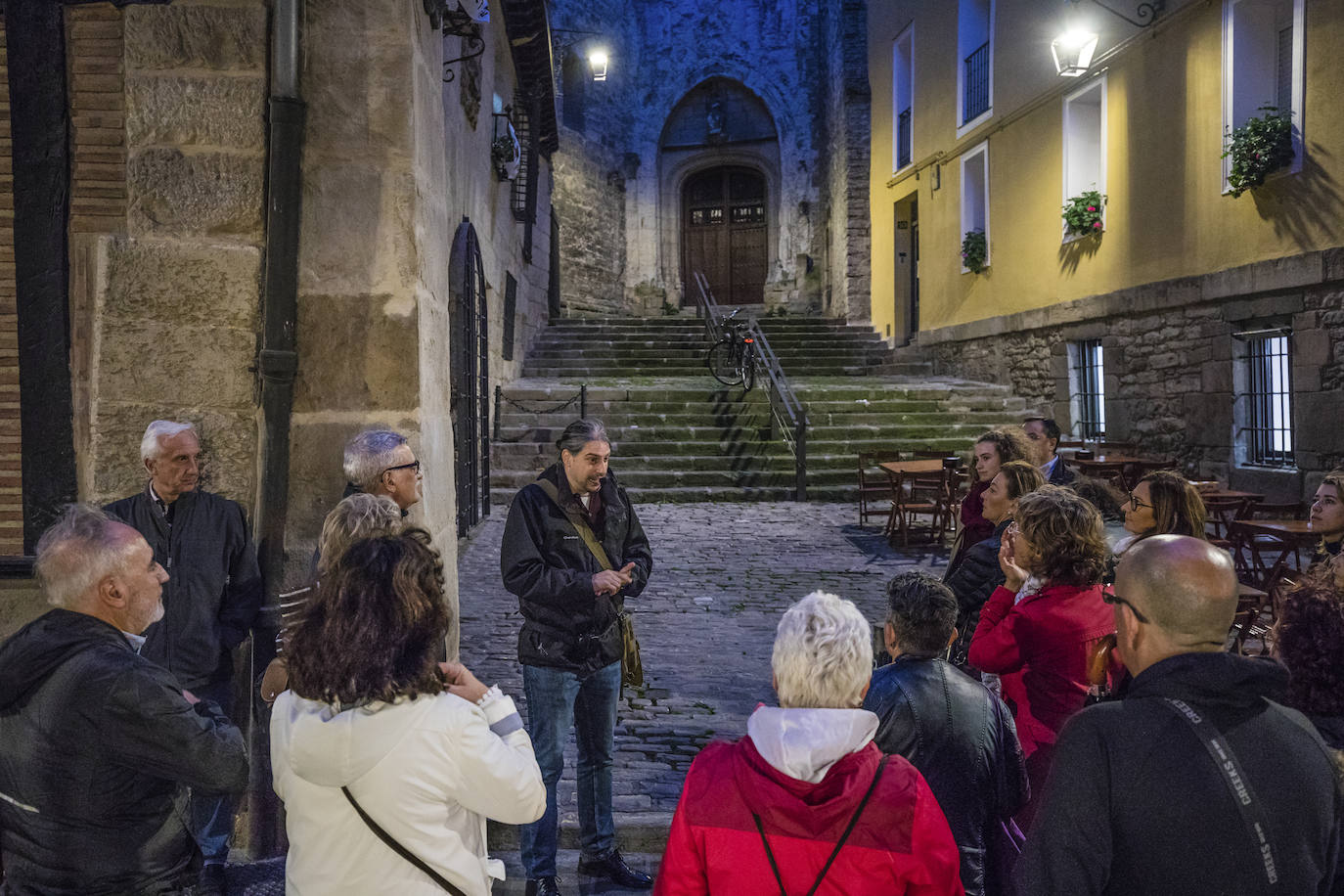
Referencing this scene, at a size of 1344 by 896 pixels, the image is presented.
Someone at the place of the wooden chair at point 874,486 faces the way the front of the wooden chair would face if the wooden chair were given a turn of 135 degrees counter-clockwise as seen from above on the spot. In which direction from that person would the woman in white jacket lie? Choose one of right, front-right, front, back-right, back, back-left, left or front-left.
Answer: back-left

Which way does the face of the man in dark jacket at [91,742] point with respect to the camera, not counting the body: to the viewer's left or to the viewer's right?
to the viewer's right

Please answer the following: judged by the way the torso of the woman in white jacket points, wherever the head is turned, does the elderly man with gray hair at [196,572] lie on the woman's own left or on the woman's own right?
on the woman's own left

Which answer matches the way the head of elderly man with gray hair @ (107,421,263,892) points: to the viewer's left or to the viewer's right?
to the viewer's right

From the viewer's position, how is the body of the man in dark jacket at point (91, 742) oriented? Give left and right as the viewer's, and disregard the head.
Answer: facing away from the viewer and to the right of the viewer

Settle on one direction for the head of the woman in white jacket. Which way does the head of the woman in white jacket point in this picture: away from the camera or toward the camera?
away from the camera

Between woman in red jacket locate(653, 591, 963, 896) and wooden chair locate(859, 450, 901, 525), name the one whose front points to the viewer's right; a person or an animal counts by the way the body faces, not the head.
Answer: the wooden chair

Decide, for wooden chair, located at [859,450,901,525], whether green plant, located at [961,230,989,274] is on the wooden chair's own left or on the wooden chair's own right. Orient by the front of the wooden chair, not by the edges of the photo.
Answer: on the wooden chair's own left

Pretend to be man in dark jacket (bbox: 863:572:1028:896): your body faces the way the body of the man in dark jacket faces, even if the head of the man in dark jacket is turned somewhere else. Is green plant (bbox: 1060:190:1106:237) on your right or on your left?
on your right

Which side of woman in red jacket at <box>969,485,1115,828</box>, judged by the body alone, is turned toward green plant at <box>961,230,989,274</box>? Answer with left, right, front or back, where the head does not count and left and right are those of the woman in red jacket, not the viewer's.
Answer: right

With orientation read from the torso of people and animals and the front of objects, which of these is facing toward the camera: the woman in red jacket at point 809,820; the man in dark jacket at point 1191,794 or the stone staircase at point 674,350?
the stone staircase

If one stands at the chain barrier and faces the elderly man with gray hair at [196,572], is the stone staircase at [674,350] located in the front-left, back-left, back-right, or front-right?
back-left

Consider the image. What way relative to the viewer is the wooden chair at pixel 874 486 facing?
to the viewer's right
